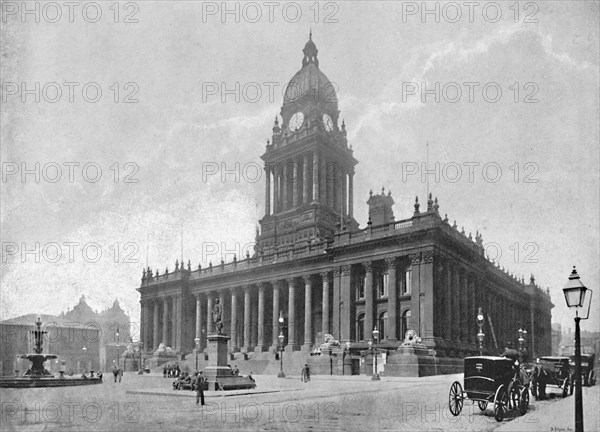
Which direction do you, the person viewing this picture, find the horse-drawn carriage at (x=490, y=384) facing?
facing away from the viewer and to the right of the viewer

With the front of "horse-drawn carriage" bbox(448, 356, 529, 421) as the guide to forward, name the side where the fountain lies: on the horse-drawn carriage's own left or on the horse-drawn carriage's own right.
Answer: on the horse-drawn carriage's own left

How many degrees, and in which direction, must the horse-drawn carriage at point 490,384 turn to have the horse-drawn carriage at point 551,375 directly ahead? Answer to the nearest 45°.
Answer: approximately 45° to its left

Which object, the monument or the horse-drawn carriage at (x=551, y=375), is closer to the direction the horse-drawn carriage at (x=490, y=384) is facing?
the horse-drawn carriage

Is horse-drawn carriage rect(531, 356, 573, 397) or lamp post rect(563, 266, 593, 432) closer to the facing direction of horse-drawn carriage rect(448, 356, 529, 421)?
the horse-drawn carriage

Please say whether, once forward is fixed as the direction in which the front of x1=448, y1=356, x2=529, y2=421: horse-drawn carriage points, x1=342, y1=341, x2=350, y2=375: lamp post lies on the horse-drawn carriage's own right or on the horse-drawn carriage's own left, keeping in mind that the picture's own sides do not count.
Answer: on the horse-drawn carriage's own left

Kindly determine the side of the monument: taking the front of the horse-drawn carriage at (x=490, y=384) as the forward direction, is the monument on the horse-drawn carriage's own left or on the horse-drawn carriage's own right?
on the horse-drawn carriage's own left
